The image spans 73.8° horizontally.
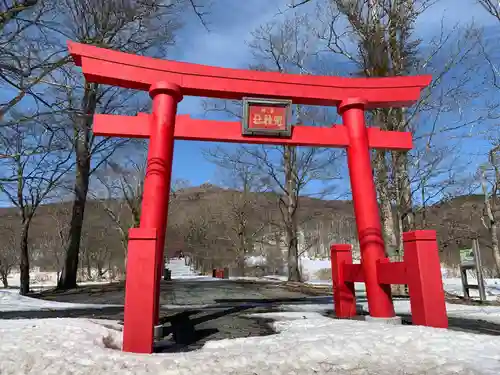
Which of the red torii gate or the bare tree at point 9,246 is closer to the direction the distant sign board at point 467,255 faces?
the red torii gate

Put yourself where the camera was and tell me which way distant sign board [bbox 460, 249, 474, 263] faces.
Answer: facing the viewer

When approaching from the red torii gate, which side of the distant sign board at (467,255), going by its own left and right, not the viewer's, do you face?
front

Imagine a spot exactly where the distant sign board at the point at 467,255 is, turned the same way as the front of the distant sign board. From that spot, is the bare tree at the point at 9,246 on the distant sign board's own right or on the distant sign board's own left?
on the distant sign board's own right
